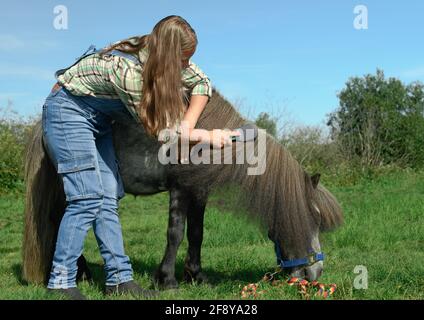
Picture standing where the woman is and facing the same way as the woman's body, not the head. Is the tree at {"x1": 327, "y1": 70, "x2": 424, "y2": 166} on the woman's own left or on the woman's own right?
on the woman's own left

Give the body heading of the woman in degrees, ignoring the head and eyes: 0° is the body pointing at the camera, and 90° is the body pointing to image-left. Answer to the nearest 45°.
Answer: approximately 270°
